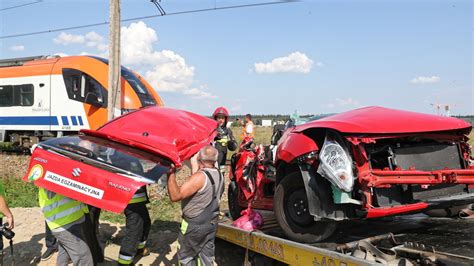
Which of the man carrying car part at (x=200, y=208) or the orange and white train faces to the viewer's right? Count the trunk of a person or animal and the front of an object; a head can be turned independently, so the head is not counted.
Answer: the orange and white train

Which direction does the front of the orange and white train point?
to the viewer's right

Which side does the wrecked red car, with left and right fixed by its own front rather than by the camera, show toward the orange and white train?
back

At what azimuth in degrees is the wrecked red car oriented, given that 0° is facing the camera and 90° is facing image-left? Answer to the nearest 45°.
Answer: approximately 315°

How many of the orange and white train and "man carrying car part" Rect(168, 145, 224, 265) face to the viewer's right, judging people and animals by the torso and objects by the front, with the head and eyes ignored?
1

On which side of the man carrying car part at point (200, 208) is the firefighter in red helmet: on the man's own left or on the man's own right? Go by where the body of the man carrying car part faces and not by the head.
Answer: on the man's own right

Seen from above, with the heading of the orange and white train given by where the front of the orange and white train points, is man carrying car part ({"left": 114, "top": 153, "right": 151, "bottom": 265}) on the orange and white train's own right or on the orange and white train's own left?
on the orange and white train's own right

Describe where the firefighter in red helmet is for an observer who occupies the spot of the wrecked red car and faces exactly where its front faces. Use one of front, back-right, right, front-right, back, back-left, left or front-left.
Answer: back

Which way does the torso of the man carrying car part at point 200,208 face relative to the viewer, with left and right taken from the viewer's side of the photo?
facing away from the viewer and to the left of the viewer

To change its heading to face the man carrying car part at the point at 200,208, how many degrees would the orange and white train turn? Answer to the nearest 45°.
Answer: approximately 90° to its right
